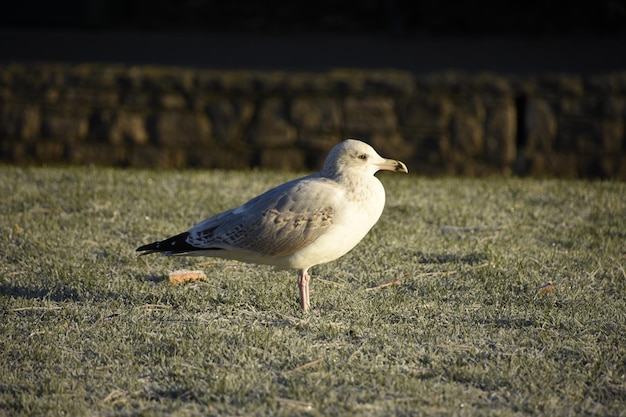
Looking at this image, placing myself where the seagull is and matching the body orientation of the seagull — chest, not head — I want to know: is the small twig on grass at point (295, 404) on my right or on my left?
on my right

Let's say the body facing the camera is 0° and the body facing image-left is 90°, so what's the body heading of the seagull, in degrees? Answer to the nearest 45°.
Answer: approximately 270°

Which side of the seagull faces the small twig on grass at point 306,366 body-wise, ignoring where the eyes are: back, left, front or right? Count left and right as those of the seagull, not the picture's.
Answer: right
